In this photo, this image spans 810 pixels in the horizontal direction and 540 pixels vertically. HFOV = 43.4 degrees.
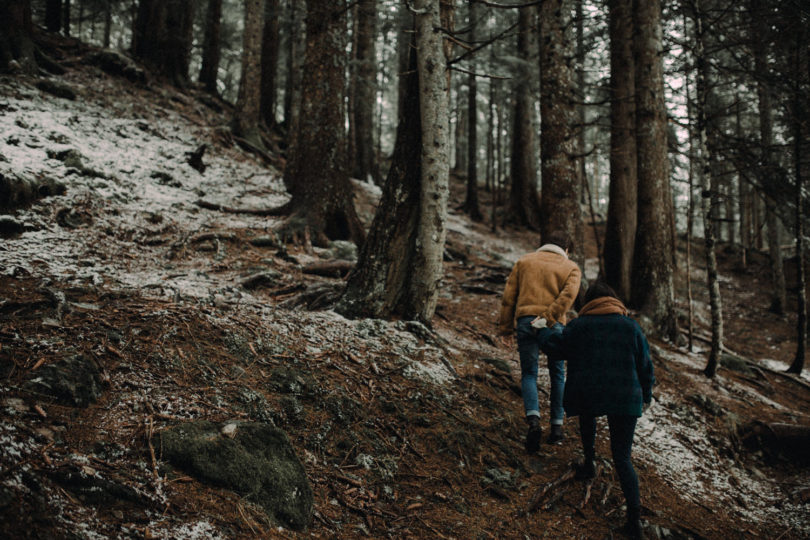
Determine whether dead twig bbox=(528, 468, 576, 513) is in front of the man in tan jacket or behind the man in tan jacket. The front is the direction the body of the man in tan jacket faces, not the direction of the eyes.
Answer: behind

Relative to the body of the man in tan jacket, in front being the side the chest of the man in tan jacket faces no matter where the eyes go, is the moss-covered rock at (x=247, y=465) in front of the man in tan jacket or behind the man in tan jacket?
behind

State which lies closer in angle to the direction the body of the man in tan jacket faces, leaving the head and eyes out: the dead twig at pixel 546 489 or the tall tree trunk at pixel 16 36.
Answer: the tall tree trunk

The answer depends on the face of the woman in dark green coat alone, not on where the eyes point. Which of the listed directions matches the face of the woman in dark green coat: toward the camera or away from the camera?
away from the camera

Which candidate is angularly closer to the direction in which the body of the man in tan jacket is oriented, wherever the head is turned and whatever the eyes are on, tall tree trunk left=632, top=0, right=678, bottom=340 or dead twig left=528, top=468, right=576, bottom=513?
the tall tree trunk

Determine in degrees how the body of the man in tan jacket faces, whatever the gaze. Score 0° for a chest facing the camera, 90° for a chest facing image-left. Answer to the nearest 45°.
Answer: approximately 180°
